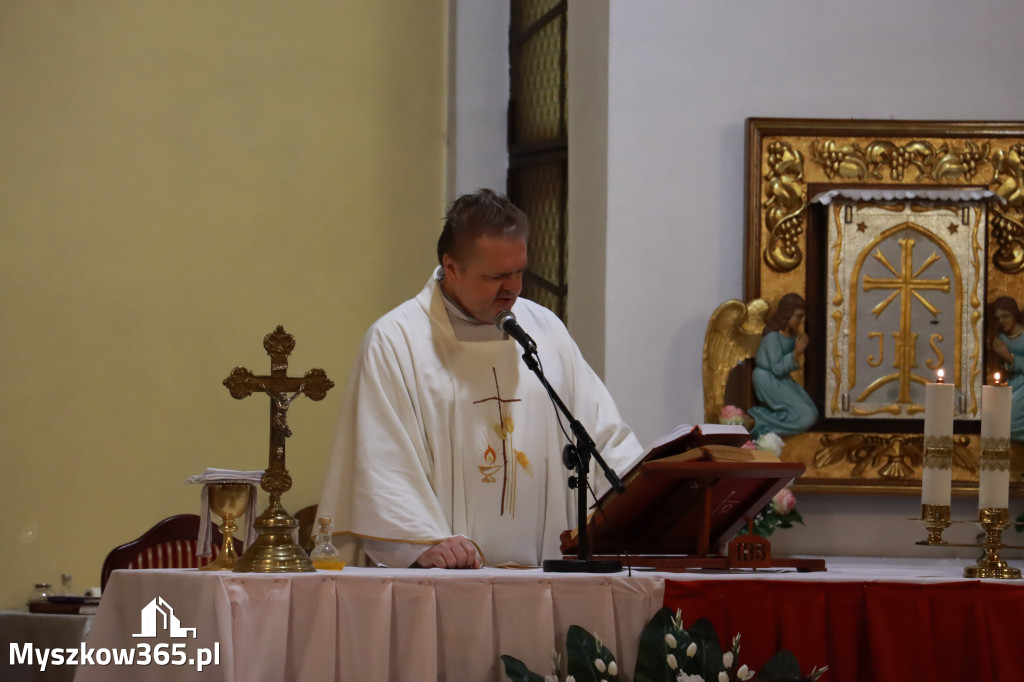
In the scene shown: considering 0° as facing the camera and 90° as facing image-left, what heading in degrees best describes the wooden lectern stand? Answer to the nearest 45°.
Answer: approximately 135°

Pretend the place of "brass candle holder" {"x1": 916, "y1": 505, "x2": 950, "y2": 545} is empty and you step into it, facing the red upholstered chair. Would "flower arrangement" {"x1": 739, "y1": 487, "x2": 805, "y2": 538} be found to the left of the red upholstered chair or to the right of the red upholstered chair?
right

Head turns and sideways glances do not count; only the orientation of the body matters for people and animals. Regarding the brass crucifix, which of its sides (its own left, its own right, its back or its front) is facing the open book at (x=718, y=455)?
left

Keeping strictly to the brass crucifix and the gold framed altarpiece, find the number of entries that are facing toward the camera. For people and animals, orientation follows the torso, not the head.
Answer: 2

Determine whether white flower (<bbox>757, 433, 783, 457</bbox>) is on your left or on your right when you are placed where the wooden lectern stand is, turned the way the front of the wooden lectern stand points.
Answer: on your right

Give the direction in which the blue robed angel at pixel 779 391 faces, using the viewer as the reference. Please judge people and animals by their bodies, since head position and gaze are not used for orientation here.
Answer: facing to the right of the viewer

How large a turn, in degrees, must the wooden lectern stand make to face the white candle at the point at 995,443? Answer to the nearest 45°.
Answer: approximately 135° to its right

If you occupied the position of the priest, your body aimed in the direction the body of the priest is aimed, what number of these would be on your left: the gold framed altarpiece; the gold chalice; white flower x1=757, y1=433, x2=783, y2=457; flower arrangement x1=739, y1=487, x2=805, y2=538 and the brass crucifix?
3

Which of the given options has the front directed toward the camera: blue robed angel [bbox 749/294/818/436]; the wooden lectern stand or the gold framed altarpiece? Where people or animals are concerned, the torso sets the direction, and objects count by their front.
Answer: the gold framed altarpiece

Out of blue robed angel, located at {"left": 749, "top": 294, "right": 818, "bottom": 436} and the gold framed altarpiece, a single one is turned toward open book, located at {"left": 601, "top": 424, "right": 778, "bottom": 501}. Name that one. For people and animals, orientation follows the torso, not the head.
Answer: the gold framed altarpiece

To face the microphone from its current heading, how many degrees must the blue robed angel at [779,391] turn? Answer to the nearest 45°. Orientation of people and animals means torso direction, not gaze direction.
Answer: approximately 90° to its right

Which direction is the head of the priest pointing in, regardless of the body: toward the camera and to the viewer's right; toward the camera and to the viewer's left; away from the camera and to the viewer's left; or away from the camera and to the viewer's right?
toward the camera and to the viewer's right

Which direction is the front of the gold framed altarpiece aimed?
toward the camera

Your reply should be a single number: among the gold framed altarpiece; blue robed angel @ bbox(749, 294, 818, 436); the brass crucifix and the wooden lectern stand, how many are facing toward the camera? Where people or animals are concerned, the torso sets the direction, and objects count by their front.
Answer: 2

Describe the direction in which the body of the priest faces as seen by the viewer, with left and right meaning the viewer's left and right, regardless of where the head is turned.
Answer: facing the viewer and to the right of the viewer

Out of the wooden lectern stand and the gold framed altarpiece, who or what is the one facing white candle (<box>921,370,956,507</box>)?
the gold framed altarpiece
